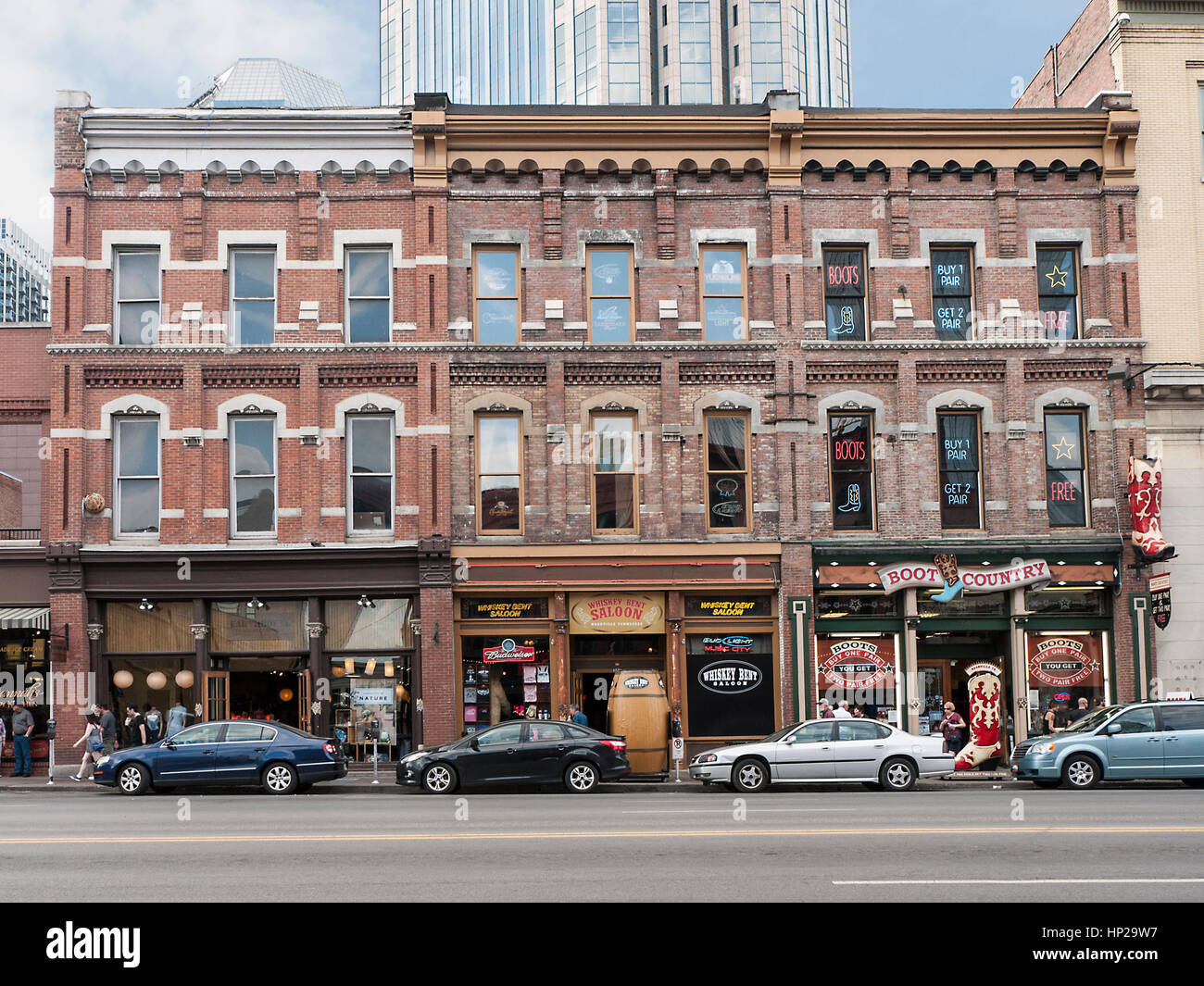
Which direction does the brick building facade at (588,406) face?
toward the camera

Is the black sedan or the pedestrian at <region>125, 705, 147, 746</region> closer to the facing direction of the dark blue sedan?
the pedestrian

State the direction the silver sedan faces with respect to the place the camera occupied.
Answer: facing to the left of the viewer

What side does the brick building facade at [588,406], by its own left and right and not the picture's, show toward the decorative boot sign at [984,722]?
left

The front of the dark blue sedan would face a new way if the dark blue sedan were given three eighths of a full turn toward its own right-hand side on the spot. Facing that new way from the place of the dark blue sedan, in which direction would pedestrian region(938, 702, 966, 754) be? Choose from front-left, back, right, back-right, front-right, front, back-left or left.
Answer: front-right

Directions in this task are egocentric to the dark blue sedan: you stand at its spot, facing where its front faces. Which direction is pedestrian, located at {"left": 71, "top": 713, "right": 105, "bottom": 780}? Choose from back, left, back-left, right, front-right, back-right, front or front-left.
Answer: front-right

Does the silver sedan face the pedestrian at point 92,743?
yes

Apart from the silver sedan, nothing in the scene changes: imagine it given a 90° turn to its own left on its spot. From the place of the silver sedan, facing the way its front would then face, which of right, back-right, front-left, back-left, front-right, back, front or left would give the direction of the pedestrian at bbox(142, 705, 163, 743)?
right

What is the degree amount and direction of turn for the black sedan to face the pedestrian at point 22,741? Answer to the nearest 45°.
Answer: approximately 45° to its right

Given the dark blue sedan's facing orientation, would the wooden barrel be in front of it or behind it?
behind

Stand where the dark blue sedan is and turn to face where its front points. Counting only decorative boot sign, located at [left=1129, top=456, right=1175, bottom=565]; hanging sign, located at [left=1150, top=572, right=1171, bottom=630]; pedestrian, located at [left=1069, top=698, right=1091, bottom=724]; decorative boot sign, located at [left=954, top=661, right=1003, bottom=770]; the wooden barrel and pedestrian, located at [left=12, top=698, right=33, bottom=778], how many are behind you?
5

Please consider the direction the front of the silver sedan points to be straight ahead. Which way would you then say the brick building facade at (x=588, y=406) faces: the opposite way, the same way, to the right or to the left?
to the left

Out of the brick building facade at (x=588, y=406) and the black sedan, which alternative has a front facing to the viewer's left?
the black sedan

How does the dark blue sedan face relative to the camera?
to the viewer's left

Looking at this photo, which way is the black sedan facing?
to the viewer's left
